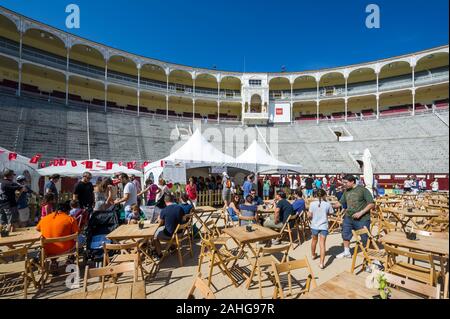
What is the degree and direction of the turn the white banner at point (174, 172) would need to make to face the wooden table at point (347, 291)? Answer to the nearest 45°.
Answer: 0° — it already faces it

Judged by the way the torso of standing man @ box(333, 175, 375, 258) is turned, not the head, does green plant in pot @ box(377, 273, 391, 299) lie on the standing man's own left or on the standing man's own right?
on the standing man's own left

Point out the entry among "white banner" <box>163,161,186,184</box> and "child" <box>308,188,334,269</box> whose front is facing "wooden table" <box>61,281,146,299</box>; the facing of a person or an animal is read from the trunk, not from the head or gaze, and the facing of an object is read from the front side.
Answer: the white banner

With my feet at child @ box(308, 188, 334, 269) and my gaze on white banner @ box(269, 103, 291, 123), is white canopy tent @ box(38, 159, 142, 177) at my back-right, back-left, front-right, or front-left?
front-left

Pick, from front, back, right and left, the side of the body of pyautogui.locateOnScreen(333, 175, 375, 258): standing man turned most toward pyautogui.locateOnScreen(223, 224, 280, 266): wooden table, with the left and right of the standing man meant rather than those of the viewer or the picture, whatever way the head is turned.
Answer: front

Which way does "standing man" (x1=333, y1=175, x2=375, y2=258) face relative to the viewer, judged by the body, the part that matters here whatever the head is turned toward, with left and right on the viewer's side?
facing the viewer and to the left of the viewer

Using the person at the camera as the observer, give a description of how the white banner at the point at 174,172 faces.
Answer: facing the viewer

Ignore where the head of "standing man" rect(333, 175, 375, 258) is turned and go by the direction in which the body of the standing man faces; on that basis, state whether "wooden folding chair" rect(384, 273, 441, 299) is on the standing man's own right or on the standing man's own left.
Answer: on the standing man's own left

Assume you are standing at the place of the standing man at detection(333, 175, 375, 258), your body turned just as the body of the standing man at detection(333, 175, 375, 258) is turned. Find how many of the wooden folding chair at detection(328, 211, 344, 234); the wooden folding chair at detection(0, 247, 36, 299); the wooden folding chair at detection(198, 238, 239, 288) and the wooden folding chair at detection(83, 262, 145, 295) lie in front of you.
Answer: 3

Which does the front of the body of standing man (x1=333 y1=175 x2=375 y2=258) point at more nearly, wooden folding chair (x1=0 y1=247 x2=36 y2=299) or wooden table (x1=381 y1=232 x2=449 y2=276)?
the wooden folding chair
